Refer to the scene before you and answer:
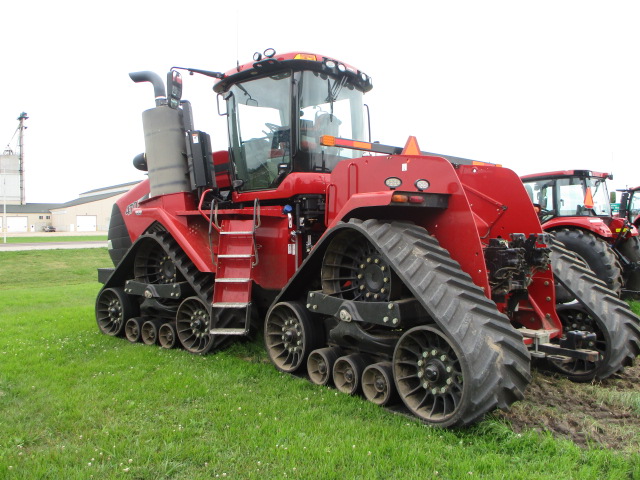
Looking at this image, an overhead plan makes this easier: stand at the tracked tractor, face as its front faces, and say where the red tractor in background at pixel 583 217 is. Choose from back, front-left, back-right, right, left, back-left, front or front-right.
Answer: right

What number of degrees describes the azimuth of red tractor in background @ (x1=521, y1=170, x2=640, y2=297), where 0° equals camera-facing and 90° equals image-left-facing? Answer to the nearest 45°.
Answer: approximately 135°

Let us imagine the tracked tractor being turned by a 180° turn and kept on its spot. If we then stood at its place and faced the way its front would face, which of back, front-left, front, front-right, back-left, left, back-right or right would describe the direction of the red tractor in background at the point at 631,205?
left

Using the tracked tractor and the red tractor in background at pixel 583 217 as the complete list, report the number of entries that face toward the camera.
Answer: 0

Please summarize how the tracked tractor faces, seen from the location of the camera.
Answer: facing away from the viewer and to the left of the viewer
